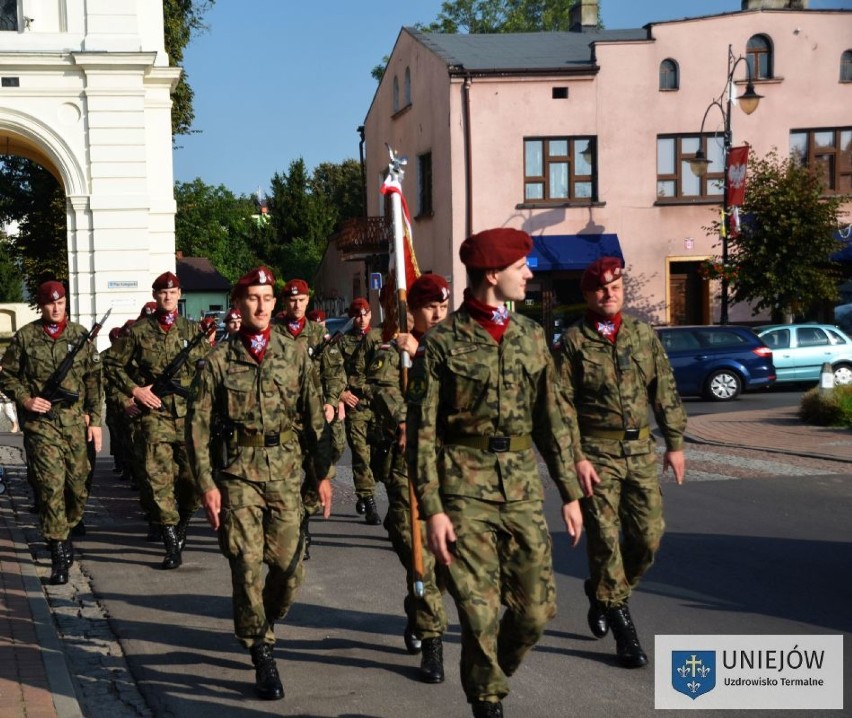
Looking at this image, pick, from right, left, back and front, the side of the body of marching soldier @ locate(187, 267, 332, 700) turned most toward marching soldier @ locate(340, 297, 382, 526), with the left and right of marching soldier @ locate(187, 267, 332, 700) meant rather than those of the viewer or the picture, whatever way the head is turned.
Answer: back

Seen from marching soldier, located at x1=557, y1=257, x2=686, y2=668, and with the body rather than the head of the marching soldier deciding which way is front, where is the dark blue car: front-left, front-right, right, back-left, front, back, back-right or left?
back

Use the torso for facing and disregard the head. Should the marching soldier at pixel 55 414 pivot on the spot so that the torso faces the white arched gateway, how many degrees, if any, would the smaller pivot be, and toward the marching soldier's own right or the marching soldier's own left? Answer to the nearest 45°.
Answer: approximately 180°

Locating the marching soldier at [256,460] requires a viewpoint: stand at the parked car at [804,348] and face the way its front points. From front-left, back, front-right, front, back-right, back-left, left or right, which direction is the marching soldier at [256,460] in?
left

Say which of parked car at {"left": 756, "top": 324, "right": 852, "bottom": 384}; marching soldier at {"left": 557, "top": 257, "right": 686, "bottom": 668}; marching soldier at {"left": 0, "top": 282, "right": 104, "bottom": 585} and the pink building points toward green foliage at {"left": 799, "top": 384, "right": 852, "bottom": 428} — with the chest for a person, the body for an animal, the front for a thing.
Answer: the pink building

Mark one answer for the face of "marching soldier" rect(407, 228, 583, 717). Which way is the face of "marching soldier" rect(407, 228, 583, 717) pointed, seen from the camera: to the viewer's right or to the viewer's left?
to the viewer's right

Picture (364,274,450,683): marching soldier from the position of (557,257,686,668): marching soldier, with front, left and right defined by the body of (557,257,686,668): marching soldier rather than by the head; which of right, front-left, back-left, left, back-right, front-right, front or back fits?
right
